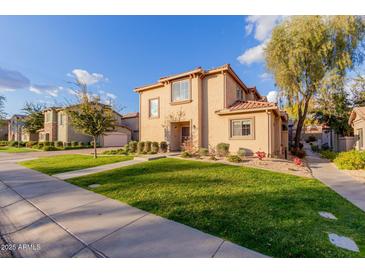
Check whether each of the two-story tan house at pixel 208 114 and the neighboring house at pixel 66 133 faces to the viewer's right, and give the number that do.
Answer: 0

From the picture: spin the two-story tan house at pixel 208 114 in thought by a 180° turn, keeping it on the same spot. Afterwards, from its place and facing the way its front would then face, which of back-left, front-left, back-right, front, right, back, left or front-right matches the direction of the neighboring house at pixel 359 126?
front-right

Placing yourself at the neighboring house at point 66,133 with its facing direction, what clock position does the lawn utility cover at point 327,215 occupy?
The lawn utility cover is roughly at 10 o'clock from the neighboring house.

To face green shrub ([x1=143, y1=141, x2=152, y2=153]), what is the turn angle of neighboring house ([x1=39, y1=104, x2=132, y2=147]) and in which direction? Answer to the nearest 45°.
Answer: approximately 45° to its left

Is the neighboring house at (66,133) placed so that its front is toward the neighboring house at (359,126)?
no

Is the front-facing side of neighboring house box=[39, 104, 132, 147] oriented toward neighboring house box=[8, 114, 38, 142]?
no

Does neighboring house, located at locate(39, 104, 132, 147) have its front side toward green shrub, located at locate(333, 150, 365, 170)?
no

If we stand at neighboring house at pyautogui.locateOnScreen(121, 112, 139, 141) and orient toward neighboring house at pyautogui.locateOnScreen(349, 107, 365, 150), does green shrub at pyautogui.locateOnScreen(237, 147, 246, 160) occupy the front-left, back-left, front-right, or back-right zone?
front-right

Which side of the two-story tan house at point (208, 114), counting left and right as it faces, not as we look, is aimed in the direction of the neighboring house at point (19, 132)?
right

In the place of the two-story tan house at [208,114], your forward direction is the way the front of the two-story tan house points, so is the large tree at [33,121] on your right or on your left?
on your right

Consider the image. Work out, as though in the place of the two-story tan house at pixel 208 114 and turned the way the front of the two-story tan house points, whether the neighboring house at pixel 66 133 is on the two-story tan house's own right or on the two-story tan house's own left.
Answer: on the two-story tan house's own right
